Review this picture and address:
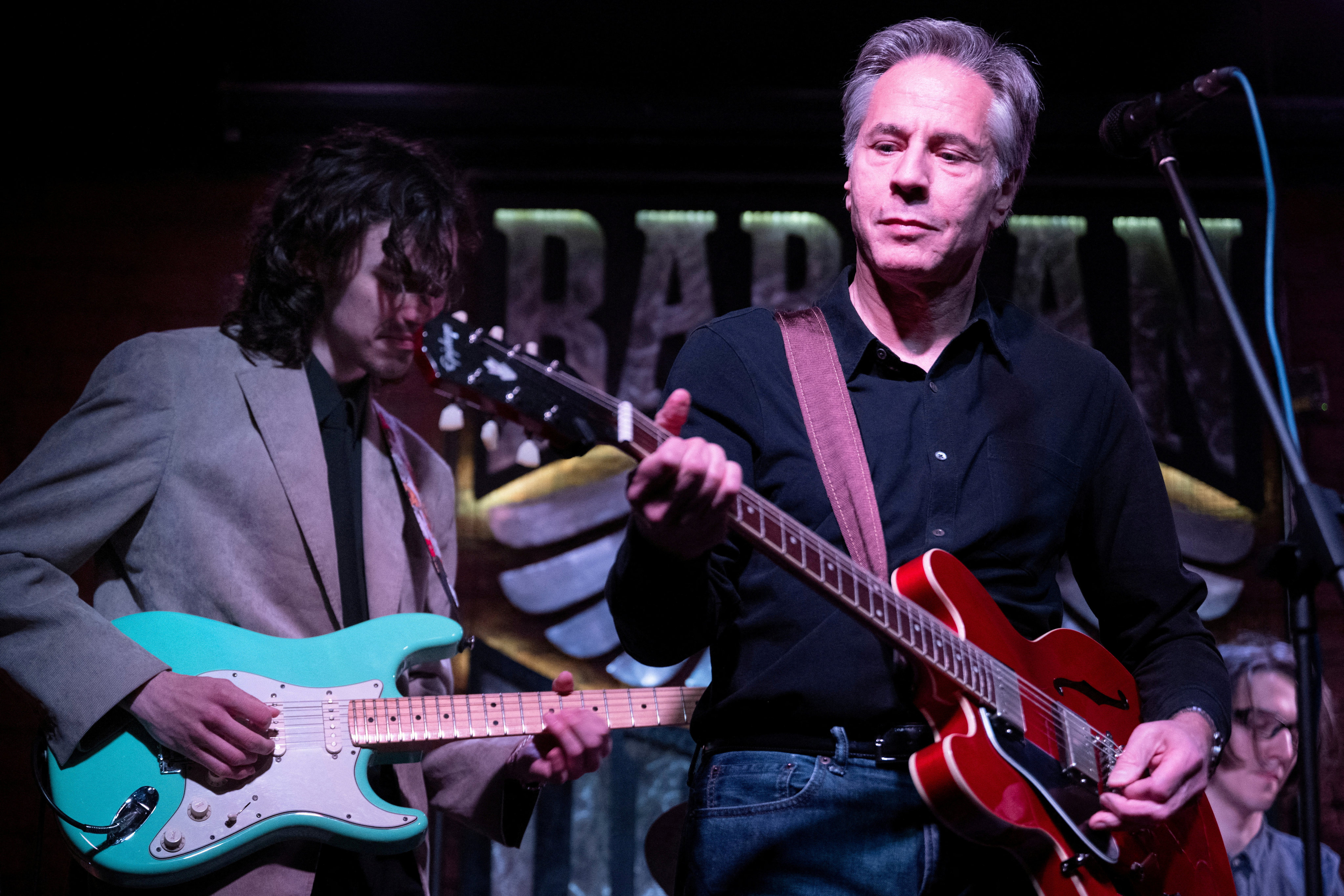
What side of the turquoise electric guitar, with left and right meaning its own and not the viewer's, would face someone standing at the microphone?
left

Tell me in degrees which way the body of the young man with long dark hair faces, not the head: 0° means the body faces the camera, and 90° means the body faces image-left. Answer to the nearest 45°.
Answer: approximately 315°

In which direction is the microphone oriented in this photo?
to the viewer's left

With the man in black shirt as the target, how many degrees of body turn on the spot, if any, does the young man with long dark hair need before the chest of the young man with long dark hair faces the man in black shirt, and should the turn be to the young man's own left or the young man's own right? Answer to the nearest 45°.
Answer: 0° — they already face them

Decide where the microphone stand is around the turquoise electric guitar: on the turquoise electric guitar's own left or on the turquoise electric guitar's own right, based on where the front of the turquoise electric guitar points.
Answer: on the turquoise electric guitar's own left

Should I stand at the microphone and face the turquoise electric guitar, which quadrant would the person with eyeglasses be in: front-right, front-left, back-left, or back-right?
back-right

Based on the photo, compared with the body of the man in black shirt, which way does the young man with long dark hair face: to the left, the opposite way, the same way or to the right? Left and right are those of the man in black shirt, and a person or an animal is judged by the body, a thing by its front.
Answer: to the left

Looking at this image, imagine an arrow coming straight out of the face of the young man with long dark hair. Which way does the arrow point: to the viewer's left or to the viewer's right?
to the viewer's right

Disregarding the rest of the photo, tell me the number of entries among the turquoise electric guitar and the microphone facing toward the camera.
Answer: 1

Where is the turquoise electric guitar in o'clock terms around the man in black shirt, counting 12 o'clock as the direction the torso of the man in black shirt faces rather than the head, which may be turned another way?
The turquoise electric guitar is roughly at 3 o'clock from the man in black shirt.
